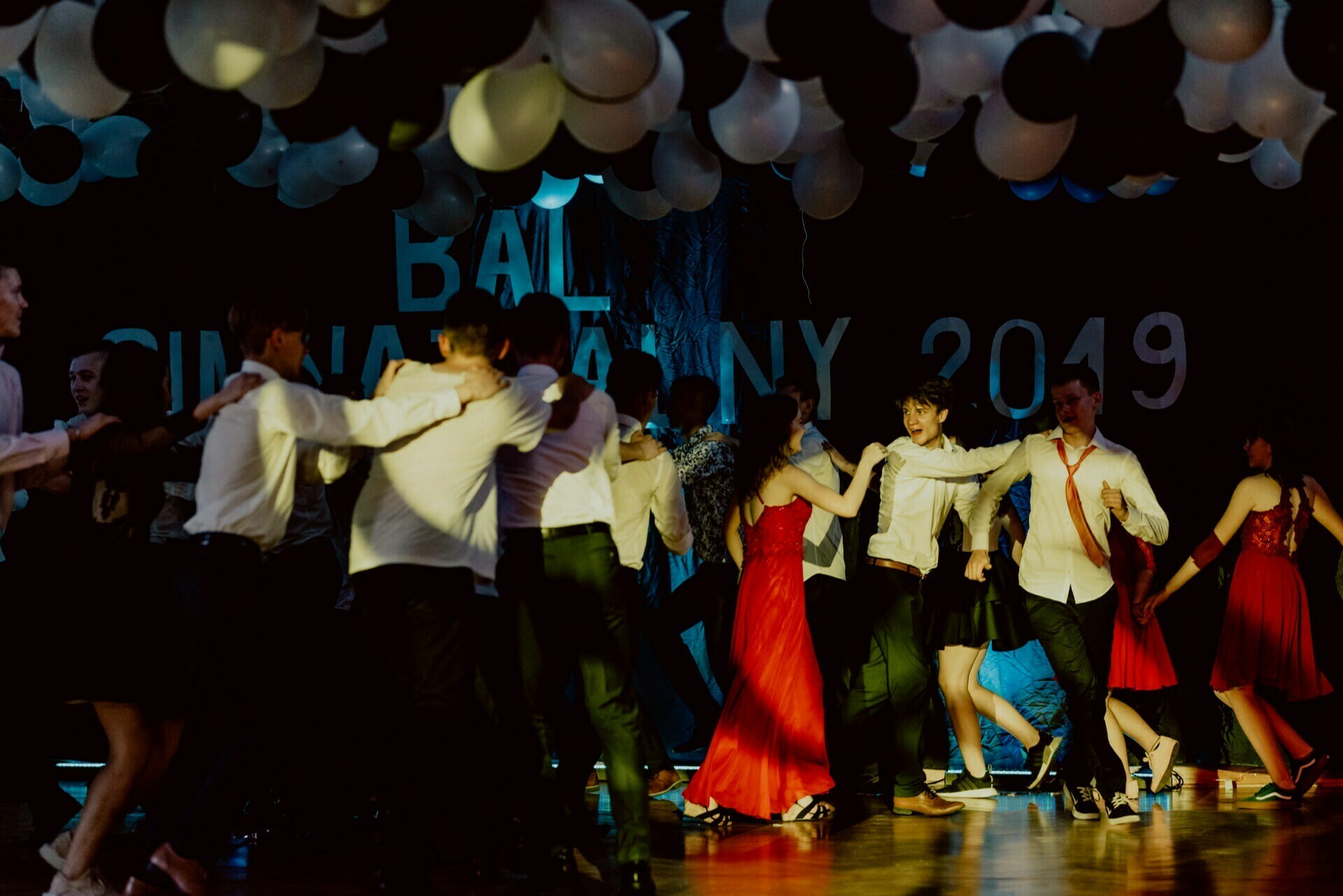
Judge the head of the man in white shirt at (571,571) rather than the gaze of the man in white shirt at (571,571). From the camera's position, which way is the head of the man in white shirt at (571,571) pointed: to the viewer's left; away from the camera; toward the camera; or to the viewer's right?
away from the camera

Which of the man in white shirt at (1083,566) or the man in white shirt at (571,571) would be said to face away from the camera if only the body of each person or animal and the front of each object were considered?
the man in white shirt at (571,571)

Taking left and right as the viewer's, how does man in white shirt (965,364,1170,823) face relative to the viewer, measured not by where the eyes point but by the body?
facing the viewer

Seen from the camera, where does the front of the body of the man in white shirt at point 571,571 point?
away from the camera

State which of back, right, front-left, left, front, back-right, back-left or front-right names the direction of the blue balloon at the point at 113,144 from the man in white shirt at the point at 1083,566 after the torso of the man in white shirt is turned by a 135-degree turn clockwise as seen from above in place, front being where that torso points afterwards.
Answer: front-left

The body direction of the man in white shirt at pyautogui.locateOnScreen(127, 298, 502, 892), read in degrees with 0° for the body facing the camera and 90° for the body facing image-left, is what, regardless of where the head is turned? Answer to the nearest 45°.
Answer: approximately 225°

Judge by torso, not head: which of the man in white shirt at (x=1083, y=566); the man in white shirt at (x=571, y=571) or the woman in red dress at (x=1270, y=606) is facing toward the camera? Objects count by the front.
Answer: the man in white shirt at (x=1083, y=566)

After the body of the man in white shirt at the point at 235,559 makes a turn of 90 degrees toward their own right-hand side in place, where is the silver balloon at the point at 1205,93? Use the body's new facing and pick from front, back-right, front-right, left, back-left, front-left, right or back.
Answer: front-left

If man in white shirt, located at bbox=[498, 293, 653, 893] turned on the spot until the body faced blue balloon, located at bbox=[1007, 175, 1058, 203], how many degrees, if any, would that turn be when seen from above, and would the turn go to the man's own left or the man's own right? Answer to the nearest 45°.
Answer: approximately 45° to the man's own right

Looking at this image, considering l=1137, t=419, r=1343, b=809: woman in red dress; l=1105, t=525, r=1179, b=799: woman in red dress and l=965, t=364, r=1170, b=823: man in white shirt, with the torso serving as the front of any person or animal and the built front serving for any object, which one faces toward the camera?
the man in white shirt

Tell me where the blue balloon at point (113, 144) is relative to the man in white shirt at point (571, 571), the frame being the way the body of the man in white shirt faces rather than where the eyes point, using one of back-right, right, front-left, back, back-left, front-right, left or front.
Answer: front-left

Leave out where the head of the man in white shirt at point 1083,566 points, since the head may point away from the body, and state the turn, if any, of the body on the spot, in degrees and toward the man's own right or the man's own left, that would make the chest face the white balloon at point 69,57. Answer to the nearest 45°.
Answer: approximately 45° to the man's own right
